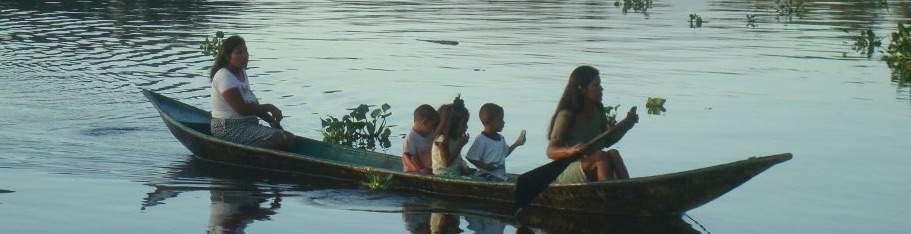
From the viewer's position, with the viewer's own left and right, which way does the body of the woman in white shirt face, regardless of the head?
facing to the right of the viewer

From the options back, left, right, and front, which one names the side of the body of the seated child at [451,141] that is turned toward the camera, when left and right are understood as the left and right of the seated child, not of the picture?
right

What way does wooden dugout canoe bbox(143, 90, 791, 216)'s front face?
to the viewer's right

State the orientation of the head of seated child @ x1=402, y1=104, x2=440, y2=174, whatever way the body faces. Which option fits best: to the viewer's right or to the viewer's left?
to the viewer's right

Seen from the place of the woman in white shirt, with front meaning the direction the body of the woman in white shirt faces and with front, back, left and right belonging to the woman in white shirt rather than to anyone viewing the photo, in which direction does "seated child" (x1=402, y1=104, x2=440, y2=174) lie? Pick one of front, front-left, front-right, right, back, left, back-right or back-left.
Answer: front-right

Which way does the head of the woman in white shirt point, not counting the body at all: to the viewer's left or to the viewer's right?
to the viewer's right

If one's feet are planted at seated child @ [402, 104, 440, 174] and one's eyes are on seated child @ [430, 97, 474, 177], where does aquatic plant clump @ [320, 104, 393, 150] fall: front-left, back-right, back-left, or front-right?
back-left

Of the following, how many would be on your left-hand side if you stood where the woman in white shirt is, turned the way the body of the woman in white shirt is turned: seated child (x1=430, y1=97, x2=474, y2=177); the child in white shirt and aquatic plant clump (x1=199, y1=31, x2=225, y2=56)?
1

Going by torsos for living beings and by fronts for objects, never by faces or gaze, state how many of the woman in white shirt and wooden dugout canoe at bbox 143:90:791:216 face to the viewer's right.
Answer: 2

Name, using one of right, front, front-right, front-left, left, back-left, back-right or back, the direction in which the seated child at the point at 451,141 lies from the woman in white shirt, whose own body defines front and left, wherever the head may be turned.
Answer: front-right

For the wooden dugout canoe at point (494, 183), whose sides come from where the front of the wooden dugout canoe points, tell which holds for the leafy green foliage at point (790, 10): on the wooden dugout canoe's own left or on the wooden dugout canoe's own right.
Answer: on the wooden dugout canoe's own left
